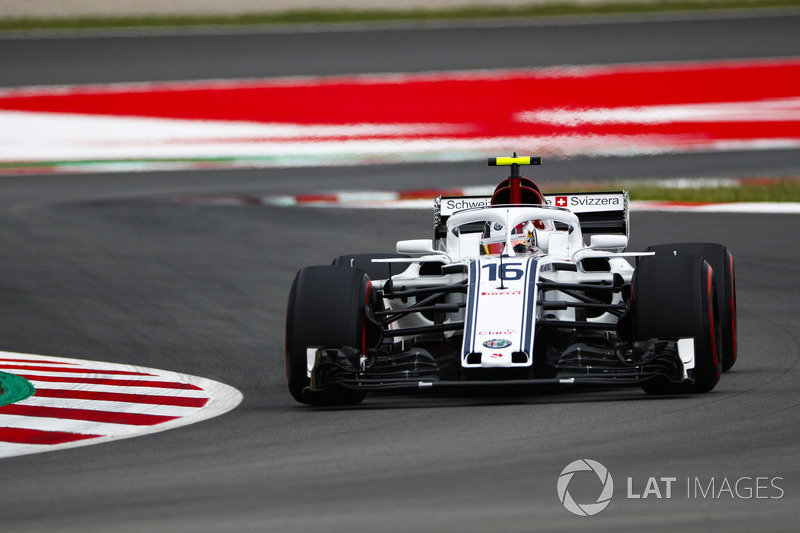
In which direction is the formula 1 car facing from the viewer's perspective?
toward the camera
